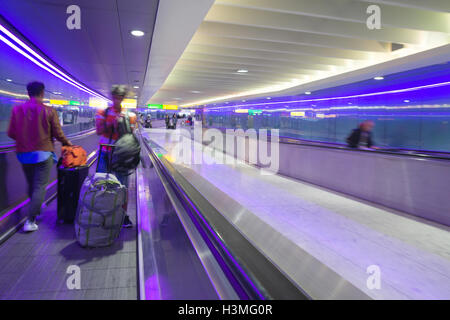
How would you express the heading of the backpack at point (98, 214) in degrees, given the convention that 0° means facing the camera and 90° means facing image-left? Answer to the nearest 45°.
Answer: approximately 0°

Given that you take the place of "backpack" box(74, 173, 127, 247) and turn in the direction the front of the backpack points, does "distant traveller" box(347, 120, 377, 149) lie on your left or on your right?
on your left

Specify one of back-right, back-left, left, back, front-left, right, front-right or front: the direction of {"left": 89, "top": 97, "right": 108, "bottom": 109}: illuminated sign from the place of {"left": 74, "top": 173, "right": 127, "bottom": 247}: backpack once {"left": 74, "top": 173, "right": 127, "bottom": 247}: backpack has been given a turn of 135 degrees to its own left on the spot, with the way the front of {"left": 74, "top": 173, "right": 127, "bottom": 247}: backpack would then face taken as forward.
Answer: front-left

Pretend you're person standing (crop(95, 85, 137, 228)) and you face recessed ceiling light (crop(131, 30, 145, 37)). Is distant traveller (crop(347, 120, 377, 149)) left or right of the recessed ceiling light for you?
right

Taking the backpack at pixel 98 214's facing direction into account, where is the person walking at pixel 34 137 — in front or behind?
behind
